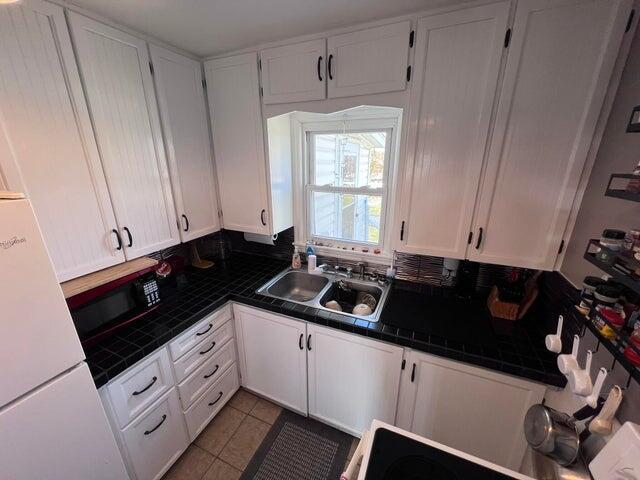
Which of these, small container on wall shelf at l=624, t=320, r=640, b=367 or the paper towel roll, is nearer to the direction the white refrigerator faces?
the small container on wall shelf

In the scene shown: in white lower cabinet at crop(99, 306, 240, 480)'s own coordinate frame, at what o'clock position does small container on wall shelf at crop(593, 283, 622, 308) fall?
The small container on wall shelf is roughly at 12 o'clock from the white lower cabinet.

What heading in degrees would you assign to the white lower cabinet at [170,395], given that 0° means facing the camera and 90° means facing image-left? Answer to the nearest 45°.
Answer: approximately 315°

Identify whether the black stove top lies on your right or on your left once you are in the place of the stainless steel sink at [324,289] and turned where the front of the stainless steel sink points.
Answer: on your left

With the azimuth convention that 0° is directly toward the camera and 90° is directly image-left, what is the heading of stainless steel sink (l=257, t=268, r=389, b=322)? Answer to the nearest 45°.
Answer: approximately 45°

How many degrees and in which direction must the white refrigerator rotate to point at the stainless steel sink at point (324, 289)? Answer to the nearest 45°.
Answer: approximately 45° to its left

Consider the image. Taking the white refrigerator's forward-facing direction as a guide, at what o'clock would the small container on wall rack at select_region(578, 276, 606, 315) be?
The small container on wall rack is roughly at 12 o'clock from the white refrigerator.

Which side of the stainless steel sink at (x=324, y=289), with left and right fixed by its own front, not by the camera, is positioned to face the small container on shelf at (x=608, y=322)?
left

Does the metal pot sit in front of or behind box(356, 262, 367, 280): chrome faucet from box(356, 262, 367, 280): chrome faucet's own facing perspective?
in front

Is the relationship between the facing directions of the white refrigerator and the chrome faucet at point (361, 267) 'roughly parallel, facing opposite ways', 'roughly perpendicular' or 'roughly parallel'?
roughly perpendicular

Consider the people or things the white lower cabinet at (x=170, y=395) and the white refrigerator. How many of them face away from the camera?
0

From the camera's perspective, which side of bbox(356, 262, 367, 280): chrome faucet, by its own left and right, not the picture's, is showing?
front

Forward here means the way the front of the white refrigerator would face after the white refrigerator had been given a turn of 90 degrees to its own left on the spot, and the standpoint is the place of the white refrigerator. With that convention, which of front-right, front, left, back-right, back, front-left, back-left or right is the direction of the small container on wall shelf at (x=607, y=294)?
right

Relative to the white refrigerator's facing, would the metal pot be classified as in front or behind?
in front

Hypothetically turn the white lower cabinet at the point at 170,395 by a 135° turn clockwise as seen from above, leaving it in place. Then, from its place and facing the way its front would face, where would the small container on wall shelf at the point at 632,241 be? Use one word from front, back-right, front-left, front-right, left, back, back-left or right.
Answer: back-left

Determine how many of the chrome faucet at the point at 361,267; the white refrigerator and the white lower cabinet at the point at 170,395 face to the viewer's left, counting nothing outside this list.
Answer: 0

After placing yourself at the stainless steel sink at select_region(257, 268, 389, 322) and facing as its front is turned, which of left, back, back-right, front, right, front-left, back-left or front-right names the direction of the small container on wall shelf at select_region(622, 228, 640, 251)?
left
